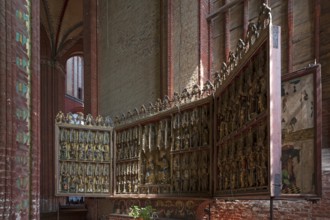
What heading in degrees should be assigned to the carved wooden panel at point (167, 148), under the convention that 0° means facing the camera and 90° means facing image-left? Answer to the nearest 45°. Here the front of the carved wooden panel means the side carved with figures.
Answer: approximately 45°

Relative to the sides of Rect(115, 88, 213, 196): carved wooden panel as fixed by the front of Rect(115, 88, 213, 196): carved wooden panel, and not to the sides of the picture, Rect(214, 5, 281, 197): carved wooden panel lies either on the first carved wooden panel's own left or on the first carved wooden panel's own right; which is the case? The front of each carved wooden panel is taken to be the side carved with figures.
on the first carved wooden panel's own left

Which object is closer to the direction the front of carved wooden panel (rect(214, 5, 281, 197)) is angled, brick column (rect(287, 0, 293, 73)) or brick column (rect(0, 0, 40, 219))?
the brick column (rect(0, 0, 40, 219))

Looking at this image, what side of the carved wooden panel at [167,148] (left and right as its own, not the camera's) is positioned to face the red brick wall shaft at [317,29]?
left

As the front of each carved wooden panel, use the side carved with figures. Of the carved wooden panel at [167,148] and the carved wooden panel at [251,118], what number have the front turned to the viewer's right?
0

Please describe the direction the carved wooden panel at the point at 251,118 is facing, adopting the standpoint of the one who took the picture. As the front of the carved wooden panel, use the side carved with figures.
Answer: facing the viewer and to the left of the viewer

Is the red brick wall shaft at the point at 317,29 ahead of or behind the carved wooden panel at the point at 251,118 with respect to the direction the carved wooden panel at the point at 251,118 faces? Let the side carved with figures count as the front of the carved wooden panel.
behind

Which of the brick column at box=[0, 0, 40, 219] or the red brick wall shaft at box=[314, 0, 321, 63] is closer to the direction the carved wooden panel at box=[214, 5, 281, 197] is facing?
the brick column

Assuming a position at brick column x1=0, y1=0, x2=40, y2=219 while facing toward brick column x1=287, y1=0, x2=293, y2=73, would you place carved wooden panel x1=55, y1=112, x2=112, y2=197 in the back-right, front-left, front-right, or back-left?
front-left

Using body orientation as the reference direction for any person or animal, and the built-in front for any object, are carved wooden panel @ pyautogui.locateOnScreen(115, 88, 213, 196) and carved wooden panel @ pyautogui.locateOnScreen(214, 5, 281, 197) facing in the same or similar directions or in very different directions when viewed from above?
same or similar directions

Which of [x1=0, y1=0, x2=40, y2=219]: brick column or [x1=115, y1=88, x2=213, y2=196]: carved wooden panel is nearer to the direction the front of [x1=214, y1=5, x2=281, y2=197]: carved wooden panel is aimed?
the brick column
